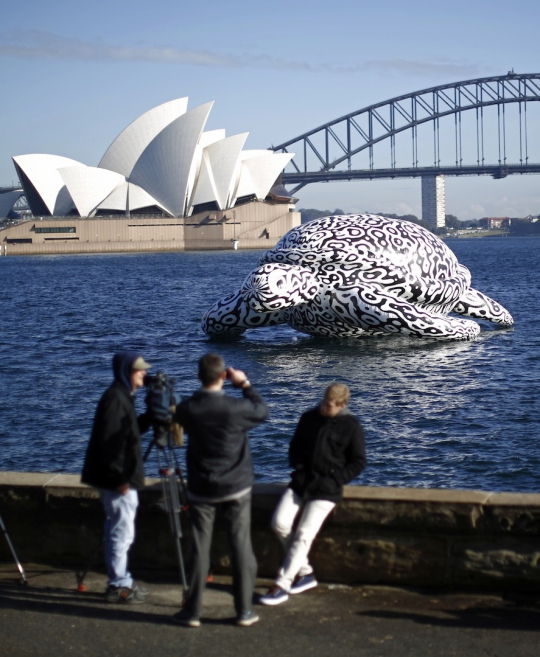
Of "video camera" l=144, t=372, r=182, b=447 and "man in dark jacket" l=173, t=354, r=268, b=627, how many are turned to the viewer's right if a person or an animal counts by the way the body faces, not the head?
0

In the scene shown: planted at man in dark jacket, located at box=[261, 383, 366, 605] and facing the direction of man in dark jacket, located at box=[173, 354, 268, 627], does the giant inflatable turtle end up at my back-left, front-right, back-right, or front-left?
back-right

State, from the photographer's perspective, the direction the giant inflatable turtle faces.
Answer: facing the viewer and to the left of the viewer

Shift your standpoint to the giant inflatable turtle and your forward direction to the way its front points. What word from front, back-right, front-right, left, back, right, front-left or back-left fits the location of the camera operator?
front-left

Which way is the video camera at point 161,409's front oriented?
away from the camera

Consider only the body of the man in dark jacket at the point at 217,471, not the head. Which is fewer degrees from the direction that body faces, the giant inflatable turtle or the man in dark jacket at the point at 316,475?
the giant inflatable turtle

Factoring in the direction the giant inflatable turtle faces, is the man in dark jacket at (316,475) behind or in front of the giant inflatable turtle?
in front

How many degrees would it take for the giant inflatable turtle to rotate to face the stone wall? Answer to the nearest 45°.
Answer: approximately 45° to its left

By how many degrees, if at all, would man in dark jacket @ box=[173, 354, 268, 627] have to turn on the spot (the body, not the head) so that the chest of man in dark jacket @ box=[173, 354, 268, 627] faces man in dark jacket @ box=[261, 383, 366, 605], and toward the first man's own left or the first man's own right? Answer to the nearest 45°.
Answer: approximately 45° to the first man's own right

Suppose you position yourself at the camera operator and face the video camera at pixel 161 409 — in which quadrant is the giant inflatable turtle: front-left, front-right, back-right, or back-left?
front-left

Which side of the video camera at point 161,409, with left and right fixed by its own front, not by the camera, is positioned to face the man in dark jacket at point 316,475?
right
